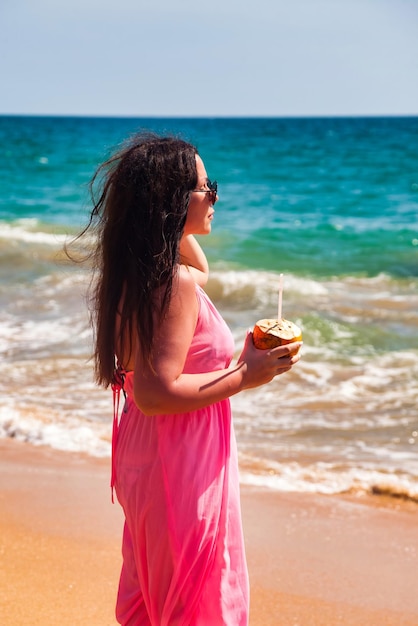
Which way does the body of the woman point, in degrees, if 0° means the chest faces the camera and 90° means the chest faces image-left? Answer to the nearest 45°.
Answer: approximately 270°

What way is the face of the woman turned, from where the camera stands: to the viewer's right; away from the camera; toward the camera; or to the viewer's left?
to the viewer's right
